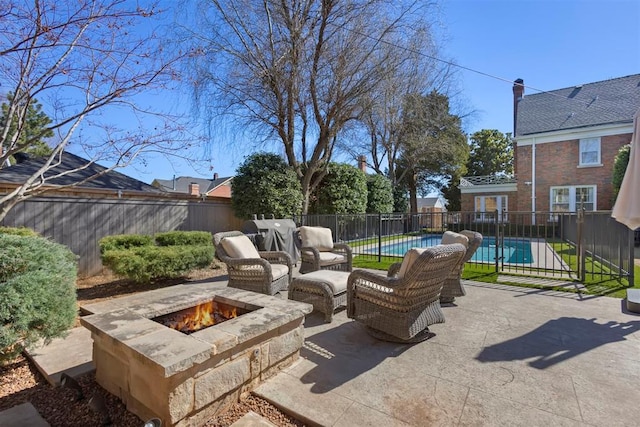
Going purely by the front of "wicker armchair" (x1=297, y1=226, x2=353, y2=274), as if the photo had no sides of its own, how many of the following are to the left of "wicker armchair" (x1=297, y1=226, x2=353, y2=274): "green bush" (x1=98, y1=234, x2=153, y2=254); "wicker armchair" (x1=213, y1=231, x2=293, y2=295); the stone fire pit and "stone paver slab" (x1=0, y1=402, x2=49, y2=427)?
0

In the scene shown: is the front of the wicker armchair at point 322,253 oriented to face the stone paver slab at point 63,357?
no

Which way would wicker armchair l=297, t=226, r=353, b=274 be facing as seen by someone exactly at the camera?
facing the viewer and to the right of the viewer

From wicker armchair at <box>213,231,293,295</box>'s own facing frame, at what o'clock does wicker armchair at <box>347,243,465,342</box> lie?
wicker armchair at <box>347,243,465,342</box> is roughly at 12 o'clock from wicker armchair at <box>213,231,293,295</box>.

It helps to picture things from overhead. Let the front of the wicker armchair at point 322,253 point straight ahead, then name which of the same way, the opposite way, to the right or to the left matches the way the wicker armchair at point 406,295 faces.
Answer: the opposite way

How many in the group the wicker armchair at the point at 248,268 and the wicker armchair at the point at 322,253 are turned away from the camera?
0

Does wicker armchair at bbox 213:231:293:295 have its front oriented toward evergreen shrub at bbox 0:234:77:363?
no

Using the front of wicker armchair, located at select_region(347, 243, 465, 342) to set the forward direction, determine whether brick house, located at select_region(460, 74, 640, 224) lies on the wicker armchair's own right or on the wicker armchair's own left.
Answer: on the wicker armchair's own right

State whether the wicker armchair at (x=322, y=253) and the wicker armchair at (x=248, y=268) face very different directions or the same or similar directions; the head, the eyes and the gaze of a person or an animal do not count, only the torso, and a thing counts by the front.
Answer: same or similar directions

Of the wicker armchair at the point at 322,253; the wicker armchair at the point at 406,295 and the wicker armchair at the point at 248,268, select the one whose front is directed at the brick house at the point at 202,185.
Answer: the wicker armchair at the point at 406,295

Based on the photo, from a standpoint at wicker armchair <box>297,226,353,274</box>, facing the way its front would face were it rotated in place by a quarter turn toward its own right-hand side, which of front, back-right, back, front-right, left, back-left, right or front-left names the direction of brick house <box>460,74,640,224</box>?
back

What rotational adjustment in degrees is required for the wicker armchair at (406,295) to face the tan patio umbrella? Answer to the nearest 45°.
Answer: approximately 90° to its right

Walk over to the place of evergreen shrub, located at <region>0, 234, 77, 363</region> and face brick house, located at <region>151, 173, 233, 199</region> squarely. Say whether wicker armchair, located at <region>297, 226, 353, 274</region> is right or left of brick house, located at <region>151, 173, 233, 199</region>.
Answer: right

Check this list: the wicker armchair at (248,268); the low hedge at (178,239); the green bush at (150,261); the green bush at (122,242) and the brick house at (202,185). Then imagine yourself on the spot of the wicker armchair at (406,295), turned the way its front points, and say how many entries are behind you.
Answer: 0

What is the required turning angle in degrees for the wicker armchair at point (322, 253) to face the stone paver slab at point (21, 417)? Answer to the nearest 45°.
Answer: approximately 90° to its right

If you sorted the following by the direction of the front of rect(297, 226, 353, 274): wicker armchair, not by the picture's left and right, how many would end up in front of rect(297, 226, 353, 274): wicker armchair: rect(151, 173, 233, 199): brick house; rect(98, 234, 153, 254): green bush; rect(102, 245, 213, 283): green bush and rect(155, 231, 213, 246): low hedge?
0

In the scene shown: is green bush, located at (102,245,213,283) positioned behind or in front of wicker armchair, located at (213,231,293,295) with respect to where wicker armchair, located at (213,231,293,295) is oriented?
behind

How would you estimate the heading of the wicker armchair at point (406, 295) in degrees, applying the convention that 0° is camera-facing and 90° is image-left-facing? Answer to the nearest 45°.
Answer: approximately 135°
